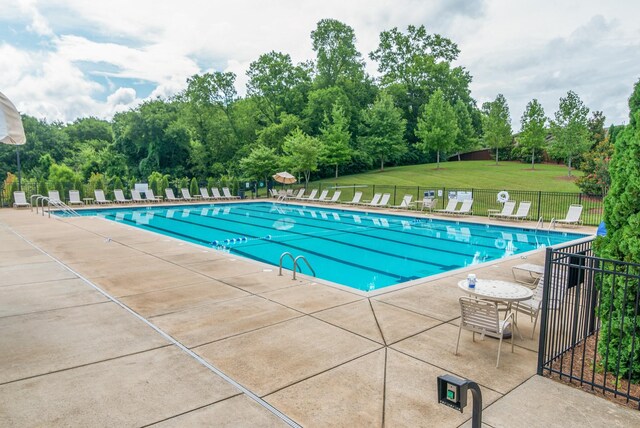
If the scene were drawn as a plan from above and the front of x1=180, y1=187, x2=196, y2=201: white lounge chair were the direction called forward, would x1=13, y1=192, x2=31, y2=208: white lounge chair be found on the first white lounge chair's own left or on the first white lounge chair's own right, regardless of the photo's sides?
on the first white lounge chair's own right

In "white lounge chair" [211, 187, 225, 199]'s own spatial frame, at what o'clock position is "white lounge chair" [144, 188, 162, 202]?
"white lounge chair" [144, 188, 162, 202] is roughly at 4 o'clock from "white lounge chair" [211, 187, 225, 199].

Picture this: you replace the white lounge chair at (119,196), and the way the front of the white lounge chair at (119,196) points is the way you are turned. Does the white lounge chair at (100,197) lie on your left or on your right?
on your right

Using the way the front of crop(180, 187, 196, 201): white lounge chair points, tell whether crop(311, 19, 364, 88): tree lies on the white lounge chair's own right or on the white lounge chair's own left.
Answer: on the white lounge chair's own left

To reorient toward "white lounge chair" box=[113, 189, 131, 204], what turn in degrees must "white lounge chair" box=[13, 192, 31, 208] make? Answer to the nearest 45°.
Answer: approximately 45° to its left

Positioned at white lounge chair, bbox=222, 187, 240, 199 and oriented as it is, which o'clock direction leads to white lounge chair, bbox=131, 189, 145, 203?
white lounge chair, bbox=131, 189, 145, 203 is roughly at 4 o'clock from white lounge chair, bbox=222, 187, 240, 199.

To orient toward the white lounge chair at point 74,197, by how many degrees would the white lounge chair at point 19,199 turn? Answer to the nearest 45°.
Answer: approximately 45° to its left

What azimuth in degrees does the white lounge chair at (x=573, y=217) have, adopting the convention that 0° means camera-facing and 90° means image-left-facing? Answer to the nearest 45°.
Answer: approximately 45°

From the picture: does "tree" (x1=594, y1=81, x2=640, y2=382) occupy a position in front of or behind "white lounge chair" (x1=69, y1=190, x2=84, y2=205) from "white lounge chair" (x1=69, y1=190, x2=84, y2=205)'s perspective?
in front
